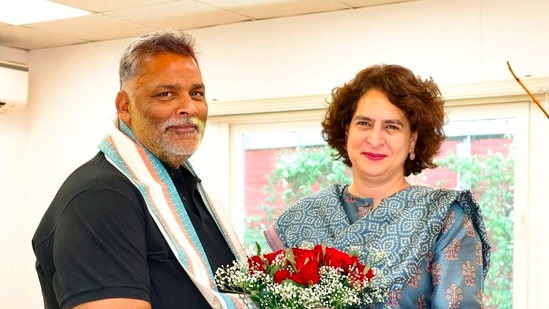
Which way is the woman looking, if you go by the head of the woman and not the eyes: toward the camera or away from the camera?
toward the camera

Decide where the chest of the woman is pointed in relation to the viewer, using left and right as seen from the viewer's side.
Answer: facing the viewer and to the left of the viewer

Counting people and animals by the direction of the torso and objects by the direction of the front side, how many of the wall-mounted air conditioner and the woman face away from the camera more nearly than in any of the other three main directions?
0

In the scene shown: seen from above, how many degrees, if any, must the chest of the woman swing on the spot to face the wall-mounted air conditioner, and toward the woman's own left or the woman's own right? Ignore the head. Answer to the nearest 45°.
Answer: approximately 90° to the woman's own right

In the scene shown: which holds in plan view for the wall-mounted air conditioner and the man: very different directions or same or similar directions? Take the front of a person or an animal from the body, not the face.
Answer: same or similar directions

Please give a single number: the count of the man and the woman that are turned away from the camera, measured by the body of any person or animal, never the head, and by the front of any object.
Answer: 0

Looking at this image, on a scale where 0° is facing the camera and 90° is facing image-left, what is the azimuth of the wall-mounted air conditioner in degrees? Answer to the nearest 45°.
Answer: approximately 315°

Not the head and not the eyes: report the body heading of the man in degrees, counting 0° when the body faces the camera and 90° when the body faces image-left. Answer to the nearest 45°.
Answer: approximately 315°

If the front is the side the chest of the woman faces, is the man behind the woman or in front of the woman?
in front

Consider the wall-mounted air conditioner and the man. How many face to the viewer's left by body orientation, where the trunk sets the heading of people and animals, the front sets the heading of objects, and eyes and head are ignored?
0
